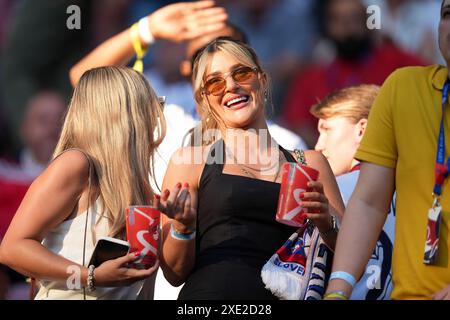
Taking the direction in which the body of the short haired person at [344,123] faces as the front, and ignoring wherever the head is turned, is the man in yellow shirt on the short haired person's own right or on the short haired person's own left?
on the short haired person's own left

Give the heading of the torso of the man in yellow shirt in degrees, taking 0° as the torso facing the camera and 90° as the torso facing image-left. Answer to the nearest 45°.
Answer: approximately 0°

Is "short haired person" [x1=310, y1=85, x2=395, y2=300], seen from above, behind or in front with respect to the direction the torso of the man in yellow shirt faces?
behind

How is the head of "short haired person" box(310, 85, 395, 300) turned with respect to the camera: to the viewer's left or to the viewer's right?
to the viewer's left
